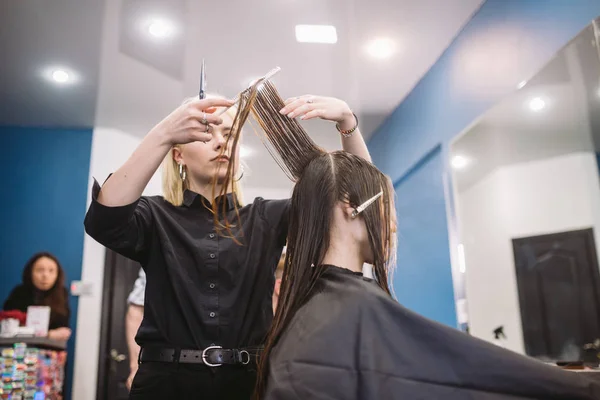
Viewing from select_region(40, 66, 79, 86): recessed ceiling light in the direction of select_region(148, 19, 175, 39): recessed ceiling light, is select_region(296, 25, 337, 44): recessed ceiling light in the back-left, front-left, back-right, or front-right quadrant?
front-left

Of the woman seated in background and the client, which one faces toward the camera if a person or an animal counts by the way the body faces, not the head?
the woman seated in background

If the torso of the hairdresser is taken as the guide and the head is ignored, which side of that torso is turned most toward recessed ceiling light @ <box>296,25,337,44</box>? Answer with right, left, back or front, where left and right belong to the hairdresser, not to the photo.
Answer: back

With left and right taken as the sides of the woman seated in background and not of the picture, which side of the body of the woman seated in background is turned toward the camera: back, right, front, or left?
front

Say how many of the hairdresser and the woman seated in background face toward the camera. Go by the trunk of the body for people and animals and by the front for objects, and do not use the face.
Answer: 2

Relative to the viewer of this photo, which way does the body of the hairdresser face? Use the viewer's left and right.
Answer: facing the viewer

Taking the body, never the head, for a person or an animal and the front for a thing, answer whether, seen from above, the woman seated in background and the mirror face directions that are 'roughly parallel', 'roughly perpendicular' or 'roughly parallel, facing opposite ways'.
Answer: roughly perpendicular

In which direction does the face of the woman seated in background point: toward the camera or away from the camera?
toward the camera

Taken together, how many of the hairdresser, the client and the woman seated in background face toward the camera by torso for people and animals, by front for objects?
2

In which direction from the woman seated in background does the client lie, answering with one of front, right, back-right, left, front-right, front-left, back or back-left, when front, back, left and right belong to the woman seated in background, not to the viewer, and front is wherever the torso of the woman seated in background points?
front

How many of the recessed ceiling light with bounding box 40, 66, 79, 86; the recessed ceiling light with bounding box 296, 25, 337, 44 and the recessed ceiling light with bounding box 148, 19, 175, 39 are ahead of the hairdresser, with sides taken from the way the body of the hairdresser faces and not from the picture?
0
